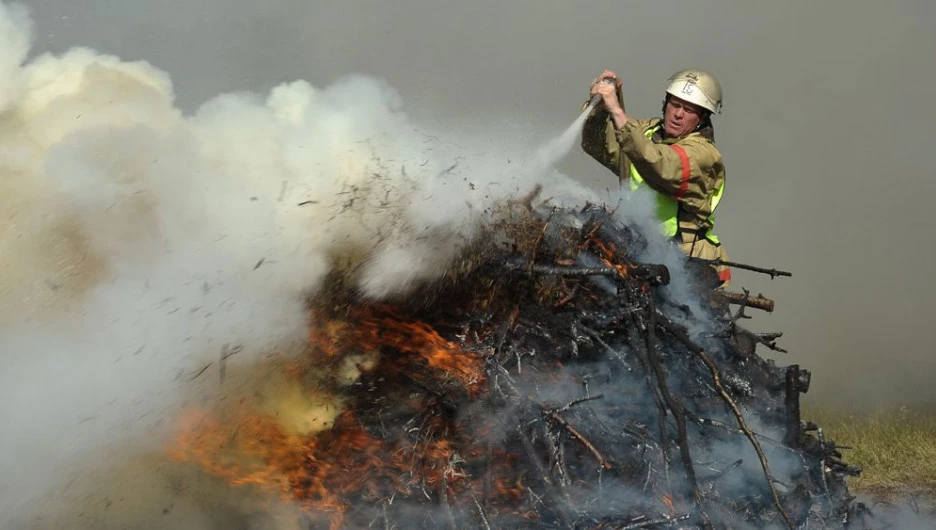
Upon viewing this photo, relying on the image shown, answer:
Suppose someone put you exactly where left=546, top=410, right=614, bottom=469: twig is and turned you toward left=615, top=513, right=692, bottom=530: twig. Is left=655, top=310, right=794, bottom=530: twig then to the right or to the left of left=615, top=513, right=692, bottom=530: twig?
left

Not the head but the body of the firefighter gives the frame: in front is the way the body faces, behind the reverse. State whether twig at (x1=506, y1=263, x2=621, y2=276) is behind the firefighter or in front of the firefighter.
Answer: in front

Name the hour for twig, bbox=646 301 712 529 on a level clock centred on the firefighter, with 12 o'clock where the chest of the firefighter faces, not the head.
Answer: The twig is roughly at 10 o'clock from the firefighter.

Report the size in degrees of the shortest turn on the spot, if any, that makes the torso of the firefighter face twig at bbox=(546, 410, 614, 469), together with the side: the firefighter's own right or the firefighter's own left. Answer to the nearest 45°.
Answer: approximately 45° to the firefighter's own left

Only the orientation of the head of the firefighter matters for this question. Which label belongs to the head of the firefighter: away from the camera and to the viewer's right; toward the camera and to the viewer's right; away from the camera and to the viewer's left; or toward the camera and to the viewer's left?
toward the camera and to the viewer's left

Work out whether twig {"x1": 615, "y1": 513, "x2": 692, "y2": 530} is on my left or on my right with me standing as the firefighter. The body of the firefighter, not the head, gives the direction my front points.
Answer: on my left

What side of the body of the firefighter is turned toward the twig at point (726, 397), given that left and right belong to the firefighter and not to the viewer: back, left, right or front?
left

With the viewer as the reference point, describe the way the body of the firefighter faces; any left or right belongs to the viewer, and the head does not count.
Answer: facing the viewer and to the left of the viewer

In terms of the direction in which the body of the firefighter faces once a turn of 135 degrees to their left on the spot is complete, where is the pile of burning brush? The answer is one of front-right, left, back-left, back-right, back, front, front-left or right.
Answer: right
